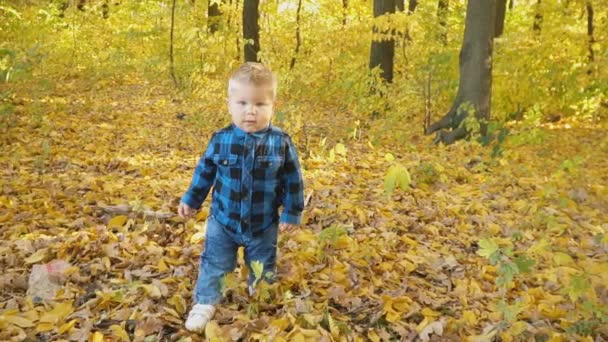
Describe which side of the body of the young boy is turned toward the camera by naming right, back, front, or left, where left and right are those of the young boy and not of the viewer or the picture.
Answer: front

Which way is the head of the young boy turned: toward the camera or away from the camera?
toward the camera

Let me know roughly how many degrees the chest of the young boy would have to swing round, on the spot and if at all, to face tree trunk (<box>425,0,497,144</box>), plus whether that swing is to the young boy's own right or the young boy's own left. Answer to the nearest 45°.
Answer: approximately 135° to the young boy's own left

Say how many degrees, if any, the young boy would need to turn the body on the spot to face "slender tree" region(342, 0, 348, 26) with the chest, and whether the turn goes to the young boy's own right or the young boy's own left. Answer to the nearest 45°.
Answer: approximately 180°

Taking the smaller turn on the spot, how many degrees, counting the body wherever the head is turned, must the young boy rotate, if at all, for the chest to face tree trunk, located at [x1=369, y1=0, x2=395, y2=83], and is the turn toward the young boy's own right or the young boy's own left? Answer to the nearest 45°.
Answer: approximately 180°

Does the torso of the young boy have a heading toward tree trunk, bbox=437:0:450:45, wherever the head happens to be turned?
no

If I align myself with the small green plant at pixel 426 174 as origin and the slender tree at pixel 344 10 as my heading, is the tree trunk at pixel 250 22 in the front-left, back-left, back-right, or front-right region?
front-left

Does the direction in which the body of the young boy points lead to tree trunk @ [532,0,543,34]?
no

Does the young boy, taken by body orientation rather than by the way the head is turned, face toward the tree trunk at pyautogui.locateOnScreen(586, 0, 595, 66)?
no

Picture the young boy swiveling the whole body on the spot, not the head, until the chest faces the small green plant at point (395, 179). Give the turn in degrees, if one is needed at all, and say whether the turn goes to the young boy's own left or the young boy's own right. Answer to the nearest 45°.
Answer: approximately 135° to the young boy's own left

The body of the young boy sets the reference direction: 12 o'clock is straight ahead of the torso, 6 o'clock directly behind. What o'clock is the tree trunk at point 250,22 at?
The tree trunk is roughly at 6 o'clock from the young boy.

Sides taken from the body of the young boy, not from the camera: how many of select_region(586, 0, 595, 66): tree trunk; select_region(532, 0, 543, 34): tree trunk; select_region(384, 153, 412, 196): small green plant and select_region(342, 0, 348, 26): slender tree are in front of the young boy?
0

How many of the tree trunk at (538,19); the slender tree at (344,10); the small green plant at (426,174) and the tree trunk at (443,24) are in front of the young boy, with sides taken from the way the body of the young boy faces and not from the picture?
0

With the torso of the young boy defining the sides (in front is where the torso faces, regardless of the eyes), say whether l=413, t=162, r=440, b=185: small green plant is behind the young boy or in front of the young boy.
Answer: behind
